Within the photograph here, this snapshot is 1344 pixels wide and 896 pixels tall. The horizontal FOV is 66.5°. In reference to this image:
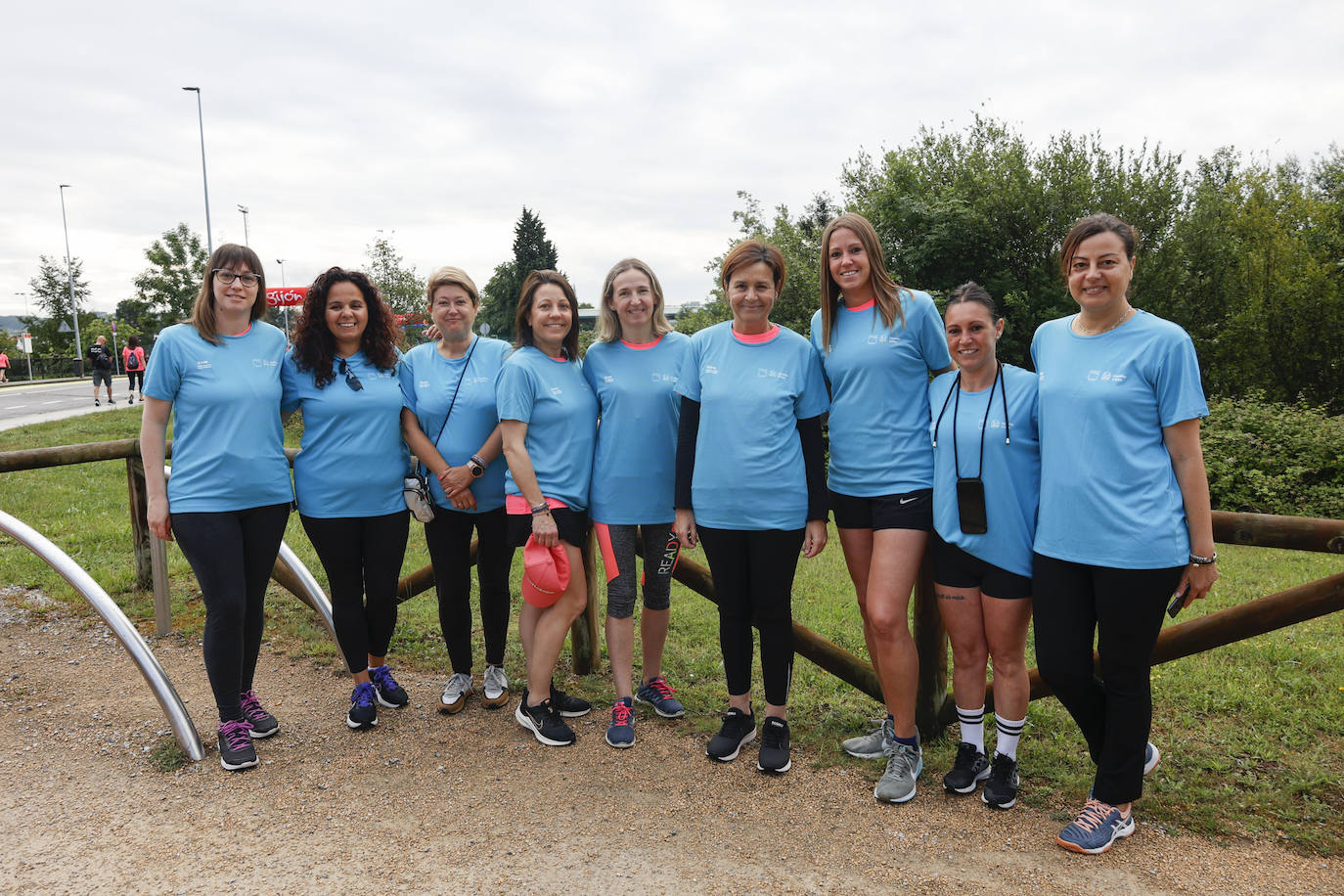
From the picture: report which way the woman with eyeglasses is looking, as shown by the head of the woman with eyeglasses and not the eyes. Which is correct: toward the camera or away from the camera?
toward the camera

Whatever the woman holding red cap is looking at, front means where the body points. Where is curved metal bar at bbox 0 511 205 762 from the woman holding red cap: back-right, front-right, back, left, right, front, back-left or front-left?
back-right

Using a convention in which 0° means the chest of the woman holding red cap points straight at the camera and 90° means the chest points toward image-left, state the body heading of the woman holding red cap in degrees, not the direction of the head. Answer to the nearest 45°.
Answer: approximately 315°

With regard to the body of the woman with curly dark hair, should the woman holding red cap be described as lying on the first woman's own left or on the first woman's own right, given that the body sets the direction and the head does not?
on the first woman's own left

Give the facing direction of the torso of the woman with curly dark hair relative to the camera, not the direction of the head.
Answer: toward the camera

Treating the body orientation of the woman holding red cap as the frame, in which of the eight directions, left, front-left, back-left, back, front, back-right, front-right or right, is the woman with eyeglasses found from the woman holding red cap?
back-right

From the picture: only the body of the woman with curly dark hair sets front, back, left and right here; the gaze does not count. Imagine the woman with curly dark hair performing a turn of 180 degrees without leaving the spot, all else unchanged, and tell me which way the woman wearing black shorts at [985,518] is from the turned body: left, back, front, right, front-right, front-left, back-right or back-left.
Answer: back-right

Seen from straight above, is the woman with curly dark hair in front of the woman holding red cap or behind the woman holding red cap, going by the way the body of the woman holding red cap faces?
behind

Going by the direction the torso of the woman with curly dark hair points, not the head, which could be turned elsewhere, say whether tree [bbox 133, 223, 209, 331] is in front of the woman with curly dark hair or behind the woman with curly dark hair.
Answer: behind

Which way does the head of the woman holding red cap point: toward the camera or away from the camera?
toward the camera

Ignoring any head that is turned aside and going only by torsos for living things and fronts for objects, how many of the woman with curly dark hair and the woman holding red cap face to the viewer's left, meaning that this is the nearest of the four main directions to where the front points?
0
